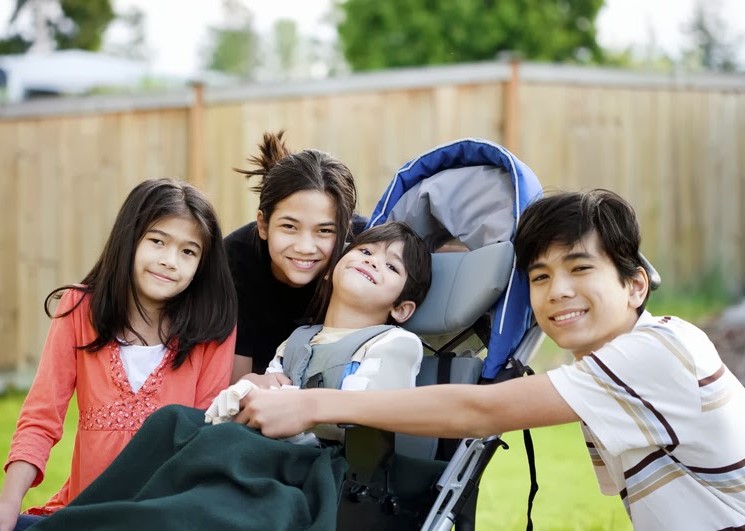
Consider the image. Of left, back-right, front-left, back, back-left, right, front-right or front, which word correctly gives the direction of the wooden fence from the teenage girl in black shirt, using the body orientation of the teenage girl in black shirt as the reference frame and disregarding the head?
back

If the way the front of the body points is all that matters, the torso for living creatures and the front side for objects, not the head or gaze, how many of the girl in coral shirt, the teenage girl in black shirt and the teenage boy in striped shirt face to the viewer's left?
1

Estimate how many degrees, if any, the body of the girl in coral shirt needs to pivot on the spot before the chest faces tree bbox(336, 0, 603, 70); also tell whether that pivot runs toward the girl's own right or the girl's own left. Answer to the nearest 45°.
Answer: approximately 180°

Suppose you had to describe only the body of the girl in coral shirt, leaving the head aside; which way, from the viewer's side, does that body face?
toward the camera

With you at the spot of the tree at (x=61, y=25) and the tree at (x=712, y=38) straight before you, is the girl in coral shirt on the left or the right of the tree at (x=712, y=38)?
right

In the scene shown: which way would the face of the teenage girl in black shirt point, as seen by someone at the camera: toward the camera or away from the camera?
toward the camera

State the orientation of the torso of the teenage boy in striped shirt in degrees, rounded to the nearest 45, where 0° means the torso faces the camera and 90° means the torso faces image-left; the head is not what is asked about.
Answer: approximately 90°

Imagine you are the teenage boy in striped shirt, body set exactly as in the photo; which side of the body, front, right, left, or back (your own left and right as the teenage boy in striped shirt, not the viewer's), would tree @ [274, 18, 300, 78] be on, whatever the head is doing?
right

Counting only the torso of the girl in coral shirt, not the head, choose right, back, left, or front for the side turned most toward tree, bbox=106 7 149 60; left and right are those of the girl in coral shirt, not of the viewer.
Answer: back

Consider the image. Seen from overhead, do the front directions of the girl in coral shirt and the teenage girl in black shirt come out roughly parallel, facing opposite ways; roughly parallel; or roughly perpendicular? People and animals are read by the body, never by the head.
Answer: roughly parallel

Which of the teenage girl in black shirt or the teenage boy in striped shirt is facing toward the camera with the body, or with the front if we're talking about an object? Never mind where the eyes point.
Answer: the teenage girl in black shirt

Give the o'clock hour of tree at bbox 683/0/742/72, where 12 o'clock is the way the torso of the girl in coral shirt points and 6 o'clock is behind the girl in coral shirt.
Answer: The tree is roughly at 7 o'clock from the girl in coral shirt.

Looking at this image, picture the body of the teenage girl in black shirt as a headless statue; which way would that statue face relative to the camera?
toward the camera
